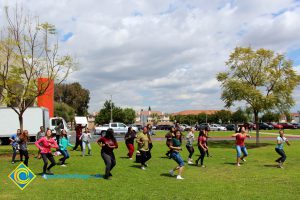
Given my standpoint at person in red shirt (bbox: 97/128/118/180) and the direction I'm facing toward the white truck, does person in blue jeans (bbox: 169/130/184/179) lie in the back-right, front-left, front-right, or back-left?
back-right

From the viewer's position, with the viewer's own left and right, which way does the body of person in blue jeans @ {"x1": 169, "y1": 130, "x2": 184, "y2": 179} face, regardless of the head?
facing the viewer and to the right of the viewer

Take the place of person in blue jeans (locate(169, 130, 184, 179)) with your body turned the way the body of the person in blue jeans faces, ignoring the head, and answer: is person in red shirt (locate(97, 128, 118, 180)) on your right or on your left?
on your right

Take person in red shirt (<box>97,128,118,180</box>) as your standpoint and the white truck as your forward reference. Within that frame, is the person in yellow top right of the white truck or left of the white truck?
right

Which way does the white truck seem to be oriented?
to the viewer's right

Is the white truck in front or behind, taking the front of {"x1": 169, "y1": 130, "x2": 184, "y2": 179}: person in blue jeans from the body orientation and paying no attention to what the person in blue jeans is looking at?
behind

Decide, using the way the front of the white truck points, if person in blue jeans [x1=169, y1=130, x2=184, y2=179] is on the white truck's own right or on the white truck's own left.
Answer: on the white truck's own right

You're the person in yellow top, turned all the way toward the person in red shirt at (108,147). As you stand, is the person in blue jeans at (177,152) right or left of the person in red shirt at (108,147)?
left

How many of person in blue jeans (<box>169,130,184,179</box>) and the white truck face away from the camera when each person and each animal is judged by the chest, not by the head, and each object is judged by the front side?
0
